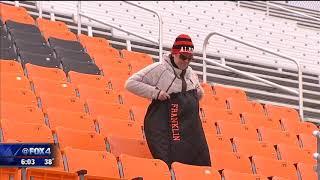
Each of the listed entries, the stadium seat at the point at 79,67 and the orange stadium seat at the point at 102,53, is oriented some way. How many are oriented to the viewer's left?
0

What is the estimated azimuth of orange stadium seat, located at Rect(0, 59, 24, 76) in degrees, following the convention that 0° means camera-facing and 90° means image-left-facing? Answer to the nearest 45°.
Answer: approximately 315°

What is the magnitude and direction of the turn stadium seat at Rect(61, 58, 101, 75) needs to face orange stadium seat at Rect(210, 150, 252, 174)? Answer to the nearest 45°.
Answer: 0° — it already faces it

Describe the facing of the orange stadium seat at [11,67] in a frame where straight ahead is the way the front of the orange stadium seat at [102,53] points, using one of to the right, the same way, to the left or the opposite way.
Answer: the same way

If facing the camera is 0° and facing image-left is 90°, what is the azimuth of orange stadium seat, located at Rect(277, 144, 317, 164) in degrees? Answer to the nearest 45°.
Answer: approximately 315°

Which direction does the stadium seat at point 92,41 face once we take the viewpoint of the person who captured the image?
facing the viewer and to the right of the viewer

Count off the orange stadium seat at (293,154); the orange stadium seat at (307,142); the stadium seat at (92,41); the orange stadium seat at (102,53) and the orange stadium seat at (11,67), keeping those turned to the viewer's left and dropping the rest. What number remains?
0

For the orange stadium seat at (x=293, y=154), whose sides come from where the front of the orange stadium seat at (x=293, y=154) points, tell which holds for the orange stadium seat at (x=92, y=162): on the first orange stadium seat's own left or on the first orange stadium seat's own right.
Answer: on the first orange stadium seat's own right

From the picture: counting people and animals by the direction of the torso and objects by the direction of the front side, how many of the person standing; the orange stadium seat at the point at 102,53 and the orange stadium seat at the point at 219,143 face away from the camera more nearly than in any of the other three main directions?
0

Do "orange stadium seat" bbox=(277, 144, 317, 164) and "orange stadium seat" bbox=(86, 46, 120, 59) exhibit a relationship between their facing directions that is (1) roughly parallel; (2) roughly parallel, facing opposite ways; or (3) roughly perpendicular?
roughly parallel

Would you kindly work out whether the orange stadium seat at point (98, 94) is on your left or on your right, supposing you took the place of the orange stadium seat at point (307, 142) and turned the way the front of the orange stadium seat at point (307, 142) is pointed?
on your right

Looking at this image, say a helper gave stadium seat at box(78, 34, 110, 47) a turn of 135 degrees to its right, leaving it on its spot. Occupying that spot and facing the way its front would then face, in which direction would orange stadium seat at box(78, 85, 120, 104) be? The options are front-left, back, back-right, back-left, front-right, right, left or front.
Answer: left

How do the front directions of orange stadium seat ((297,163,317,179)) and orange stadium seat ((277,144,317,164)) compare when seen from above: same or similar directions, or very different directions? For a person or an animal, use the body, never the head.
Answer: same or similar directions
